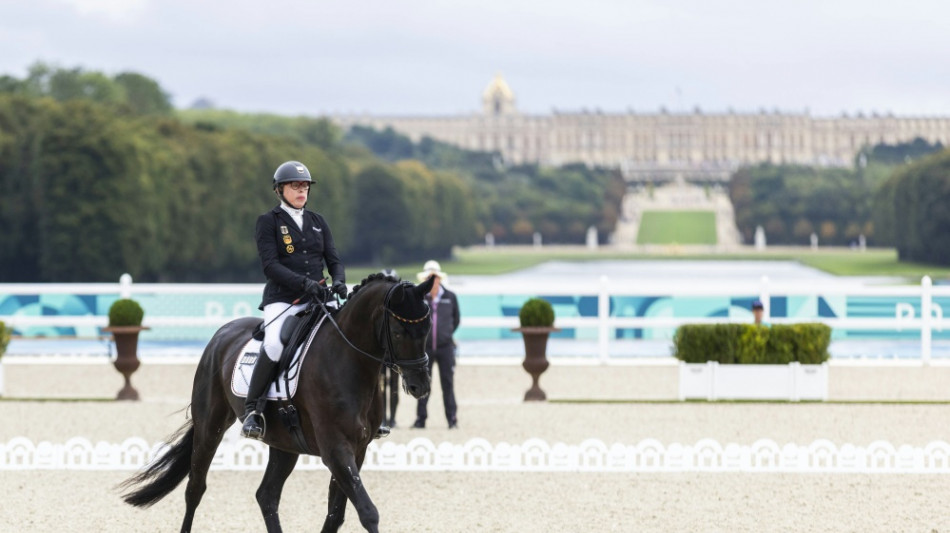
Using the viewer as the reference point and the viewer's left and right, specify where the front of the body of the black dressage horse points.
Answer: facing the viewer and to the right of the viewer

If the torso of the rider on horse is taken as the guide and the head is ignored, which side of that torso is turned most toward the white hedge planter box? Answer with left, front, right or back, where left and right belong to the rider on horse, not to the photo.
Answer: left

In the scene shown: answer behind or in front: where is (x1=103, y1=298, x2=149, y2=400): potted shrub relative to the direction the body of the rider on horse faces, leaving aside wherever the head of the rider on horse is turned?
behind

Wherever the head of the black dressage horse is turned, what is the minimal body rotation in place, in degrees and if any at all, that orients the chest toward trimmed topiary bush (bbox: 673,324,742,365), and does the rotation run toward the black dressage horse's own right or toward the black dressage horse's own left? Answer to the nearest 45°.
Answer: approximately 90° to the black dressage horse's own left

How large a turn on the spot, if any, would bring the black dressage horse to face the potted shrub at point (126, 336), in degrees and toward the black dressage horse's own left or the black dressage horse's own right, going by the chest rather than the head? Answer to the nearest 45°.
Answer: approximately 135° to the black dressage horse's own left

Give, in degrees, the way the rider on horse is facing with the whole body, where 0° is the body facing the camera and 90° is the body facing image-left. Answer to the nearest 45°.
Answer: approximately 315°

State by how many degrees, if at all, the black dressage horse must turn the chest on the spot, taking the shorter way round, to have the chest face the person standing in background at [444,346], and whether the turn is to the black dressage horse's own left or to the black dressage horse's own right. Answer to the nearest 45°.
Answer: approximately 135° to the black dressage horse's own left

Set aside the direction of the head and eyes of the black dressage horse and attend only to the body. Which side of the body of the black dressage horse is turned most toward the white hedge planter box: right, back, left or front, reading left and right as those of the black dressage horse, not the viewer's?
left
